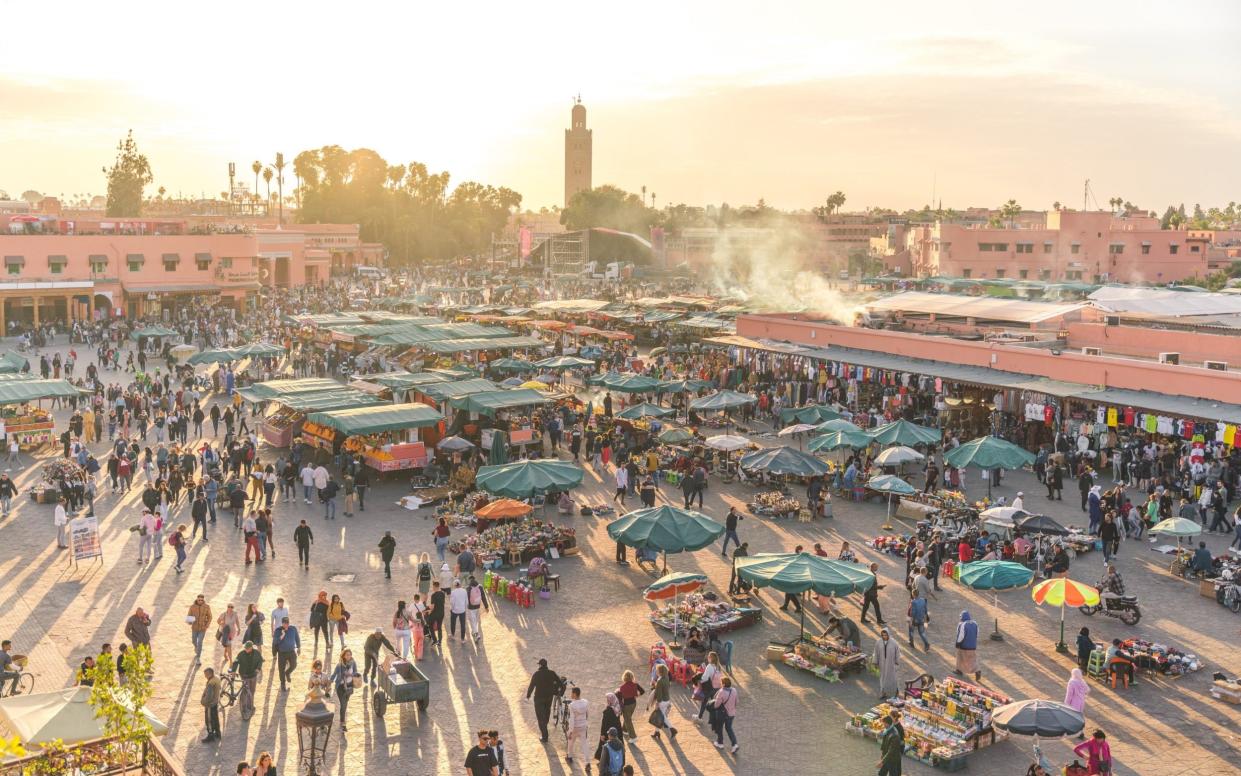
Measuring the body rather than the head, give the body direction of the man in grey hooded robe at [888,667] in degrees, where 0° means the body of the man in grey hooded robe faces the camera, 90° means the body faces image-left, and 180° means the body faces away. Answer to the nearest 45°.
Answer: approximately 0°

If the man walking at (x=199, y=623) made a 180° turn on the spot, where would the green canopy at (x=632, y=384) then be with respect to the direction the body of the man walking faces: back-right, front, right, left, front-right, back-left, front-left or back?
front-right

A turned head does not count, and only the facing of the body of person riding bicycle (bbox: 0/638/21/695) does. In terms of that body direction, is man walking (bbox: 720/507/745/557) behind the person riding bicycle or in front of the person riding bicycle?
in front

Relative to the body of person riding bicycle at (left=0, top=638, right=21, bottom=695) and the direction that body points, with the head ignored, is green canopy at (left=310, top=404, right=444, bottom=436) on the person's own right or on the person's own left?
on the person's own left

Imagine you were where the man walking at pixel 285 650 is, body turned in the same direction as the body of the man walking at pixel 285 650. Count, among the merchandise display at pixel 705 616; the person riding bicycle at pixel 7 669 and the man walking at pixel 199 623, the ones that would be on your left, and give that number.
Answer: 1

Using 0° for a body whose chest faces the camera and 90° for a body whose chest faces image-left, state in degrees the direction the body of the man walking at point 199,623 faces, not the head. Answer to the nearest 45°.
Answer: approximately 0°

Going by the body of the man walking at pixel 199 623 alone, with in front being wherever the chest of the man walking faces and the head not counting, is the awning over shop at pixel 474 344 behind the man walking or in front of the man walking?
behind

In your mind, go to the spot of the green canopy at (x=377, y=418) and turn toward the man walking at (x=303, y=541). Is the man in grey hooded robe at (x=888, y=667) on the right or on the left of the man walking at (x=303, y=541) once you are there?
left

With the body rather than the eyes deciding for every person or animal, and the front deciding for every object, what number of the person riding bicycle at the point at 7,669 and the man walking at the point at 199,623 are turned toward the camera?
1
